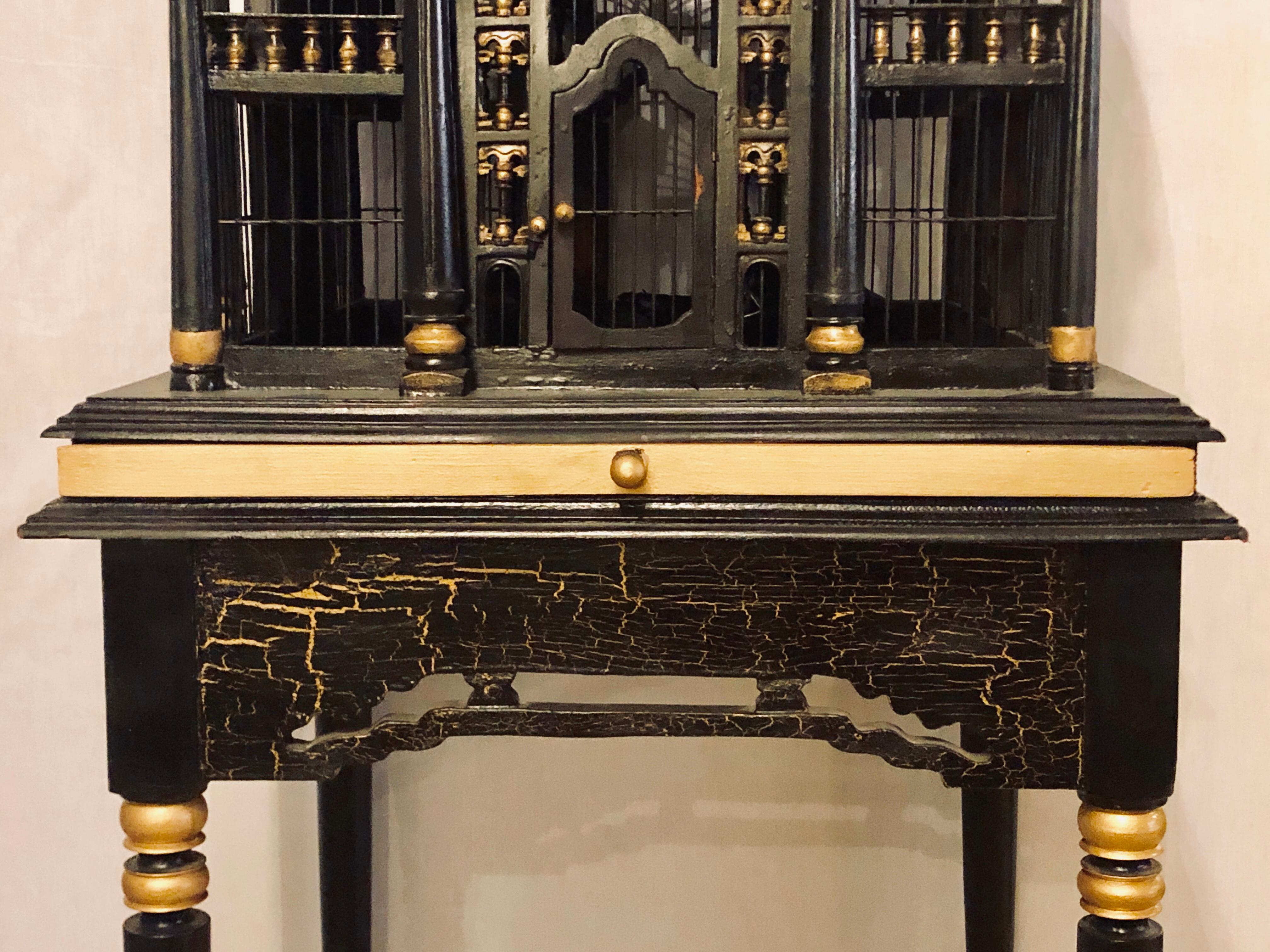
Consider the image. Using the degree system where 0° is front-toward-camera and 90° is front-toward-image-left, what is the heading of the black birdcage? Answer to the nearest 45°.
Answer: approximately 0°
